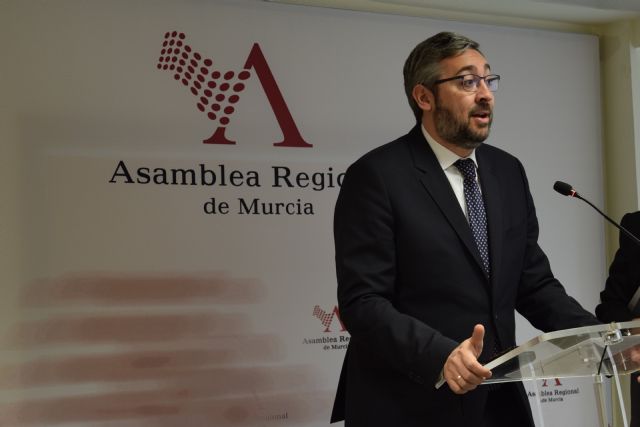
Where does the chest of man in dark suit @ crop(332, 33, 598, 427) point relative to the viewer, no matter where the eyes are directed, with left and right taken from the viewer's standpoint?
facing the viewer and to the right of the viewer

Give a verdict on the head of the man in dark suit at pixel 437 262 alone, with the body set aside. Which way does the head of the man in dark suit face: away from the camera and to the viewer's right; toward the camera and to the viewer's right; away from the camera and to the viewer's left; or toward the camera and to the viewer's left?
toward the camera and to the viewer's right

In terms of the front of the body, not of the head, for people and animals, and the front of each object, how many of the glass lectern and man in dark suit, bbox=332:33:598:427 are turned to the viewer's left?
0

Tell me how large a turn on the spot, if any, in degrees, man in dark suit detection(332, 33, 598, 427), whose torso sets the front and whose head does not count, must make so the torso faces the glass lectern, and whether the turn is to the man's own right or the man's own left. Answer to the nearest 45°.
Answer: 0° — they already face it
